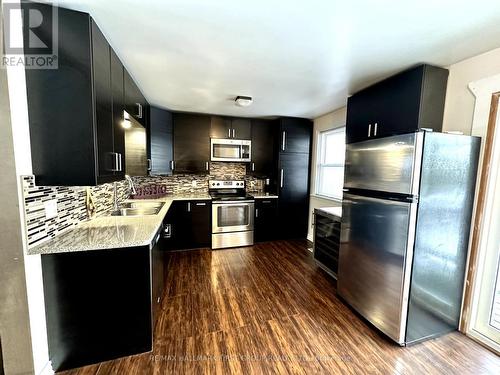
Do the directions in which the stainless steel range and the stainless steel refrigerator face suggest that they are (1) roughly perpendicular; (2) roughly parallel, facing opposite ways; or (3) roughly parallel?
roughly perpendicular

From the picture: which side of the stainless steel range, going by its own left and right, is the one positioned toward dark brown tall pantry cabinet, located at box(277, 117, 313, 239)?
left

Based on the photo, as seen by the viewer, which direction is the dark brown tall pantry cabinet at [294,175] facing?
toward the camera

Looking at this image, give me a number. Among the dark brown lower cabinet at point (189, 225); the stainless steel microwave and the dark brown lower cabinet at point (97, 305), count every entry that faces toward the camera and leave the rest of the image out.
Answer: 2

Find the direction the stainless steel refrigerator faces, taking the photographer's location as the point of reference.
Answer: facing the viewer and to the left of the viewer

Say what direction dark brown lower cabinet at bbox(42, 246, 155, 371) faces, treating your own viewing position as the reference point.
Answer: facing to the right of the viewer

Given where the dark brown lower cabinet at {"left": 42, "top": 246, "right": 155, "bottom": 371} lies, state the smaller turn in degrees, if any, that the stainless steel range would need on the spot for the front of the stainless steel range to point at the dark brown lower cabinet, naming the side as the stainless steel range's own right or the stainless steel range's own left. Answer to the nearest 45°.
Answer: approximately 45° to the stainless steel range's own right

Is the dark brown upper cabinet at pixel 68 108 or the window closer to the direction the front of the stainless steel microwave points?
the dark brown upper cabinet

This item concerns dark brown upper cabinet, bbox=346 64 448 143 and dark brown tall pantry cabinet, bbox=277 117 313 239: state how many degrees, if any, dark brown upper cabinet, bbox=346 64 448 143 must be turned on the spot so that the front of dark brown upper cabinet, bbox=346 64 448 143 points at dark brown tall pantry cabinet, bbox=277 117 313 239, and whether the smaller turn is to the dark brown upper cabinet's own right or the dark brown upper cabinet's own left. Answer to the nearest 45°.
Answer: approximately 90° to the dark brown upper cabinet's own right

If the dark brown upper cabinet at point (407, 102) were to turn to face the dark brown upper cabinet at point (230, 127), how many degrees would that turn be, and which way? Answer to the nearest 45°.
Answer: approximately 45° to its right

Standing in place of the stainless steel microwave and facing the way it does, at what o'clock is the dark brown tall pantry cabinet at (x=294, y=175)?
The dark brown tall pantry cabinet is roughly at 9 o'clock from the stainless steel microwave.

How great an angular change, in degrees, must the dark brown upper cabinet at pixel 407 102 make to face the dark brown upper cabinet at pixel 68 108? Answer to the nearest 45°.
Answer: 0° — it already faces it

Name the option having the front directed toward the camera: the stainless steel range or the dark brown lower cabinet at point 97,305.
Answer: the stainless steel range

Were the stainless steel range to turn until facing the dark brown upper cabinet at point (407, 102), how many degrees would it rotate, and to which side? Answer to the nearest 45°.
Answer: approximately 45° to its left

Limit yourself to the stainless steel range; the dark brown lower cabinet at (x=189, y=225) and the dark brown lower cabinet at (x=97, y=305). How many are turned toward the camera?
2

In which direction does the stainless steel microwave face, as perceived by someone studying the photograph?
facing the viewer

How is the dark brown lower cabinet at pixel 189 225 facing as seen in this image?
toward the camera

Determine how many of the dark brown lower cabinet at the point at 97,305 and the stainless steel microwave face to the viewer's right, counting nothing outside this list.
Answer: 1
